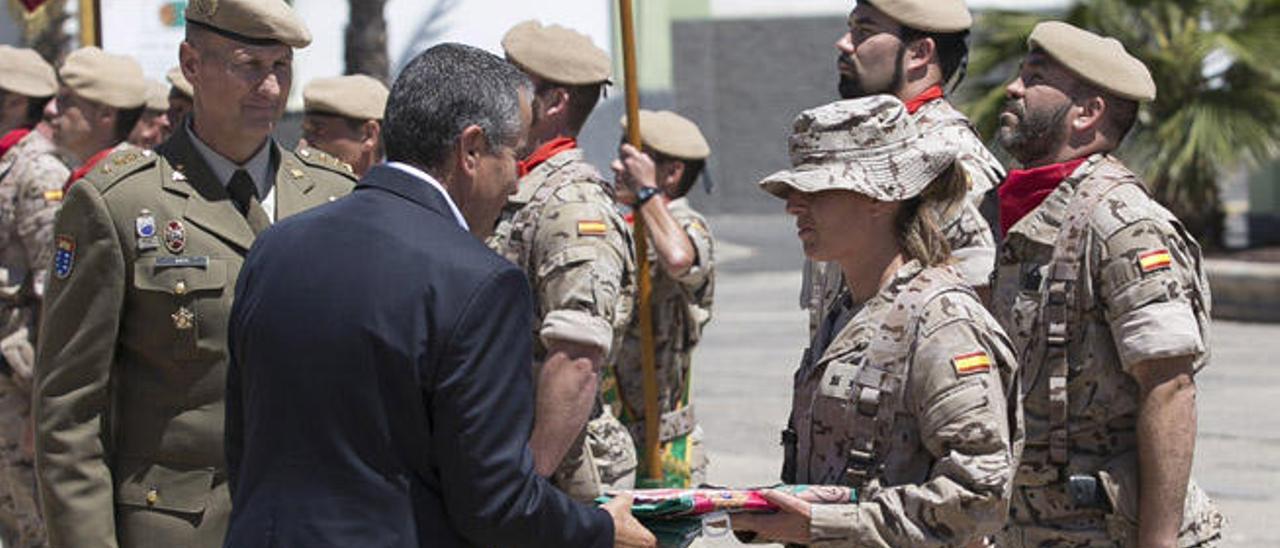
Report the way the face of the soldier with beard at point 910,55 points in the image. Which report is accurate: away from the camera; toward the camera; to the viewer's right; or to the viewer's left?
to the viewer's left

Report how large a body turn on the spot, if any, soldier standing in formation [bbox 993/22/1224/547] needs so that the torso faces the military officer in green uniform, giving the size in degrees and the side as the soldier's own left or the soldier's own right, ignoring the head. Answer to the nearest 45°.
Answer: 0° — they already face them

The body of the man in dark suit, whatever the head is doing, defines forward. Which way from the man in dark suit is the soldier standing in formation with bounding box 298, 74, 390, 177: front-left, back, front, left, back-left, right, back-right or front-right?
front-left

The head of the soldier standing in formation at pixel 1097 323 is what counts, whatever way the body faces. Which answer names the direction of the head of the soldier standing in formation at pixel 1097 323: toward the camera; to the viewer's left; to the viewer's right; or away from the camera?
to the viewer's left

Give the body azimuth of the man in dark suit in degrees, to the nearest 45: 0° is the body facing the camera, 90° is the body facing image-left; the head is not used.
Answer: approximately 225°

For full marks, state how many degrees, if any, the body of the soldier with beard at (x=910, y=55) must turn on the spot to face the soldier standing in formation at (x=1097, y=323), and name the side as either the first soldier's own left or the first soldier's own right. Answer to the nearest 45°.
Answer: approximately 135° to the first soldier's own left

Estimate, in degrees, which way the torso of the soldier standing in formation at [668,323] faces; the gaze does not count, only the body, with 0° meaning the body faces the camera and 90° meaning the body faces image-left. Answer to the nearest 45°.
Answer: approximately 90°

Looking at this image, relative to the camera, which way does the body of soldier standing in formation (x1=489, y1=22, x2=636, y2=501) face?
to the viewer's left

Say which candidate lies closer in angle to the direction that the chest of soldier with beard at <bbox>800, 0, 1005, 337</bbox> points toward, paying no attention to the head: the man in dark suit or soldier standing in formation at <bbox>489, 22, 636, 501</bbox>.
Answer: the soldier standing in formation

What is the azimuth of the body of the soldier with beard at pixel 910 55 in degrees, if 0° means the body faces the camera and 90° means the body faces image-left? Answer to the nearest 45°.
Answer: approximately 90°
